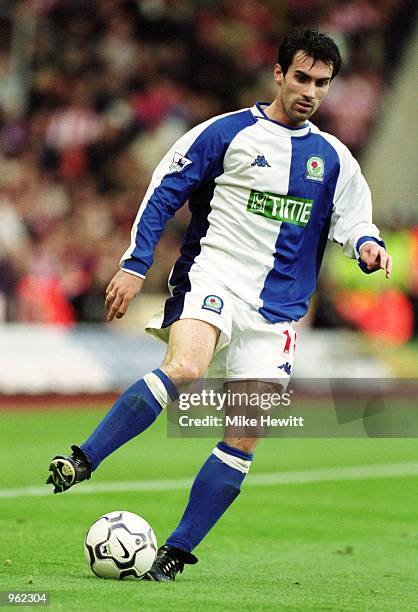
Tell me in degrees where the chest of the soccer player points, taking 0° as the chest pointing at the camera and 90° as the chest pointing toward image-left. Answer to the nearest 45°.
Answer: approximately 0°
